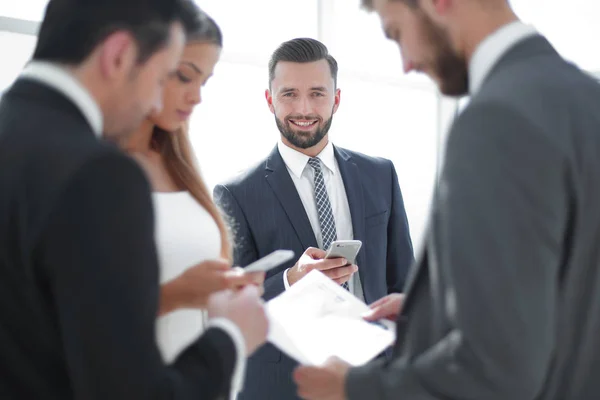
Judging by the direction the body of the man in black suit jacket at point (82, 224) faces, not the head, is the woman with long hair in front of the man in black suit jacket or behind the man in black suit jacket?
in front

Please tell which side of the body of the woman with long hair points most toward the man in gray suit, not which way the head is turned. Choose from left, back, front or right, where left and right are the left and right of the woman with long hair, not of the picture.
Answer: front

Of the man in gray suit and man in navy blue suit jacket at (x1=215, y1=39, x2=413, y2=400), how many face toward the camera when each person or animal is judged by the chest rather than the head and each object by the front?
1

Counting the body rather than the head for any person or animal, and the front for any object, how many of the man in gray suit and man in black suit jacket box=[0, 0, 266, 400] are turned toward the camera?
0

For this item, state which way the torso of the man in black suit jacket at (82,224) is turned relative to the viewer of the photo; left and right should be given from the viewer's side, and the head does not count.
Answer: facing away from the viewer and to the right of the viewer

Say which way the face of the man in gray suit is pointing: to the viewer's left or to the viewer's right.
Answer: to the viewer's left

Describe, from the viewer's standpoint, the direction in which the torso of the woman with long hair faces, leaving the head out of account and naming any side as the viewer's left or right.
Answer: facing the viewer and to the right of the viewer

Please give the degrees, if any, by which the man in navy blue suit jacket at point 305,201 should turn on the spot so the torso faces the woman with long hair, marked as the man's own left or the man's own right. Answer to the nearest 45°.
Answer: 0° — they already face them

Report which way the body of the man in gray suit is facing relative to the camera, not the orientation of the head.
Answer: to the viewer's left

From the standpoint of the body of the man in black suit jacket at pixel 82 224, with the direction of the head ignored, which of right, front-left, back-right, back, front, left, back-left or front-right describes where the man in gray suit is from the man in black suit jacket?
front-right

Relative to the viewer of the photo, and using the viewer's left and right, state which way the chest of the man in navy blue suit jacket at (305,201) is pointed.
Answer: facing the viewer

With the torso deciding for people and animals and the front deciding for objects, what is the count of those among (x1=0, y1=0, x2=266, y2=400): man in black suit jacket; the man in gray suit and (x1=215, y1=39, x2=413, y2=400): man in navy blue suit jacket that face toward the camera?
1

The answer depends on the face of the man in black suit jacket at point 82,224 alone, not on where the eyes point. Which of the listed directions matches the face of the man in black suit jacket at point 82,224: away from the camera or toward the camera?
away from the camera
